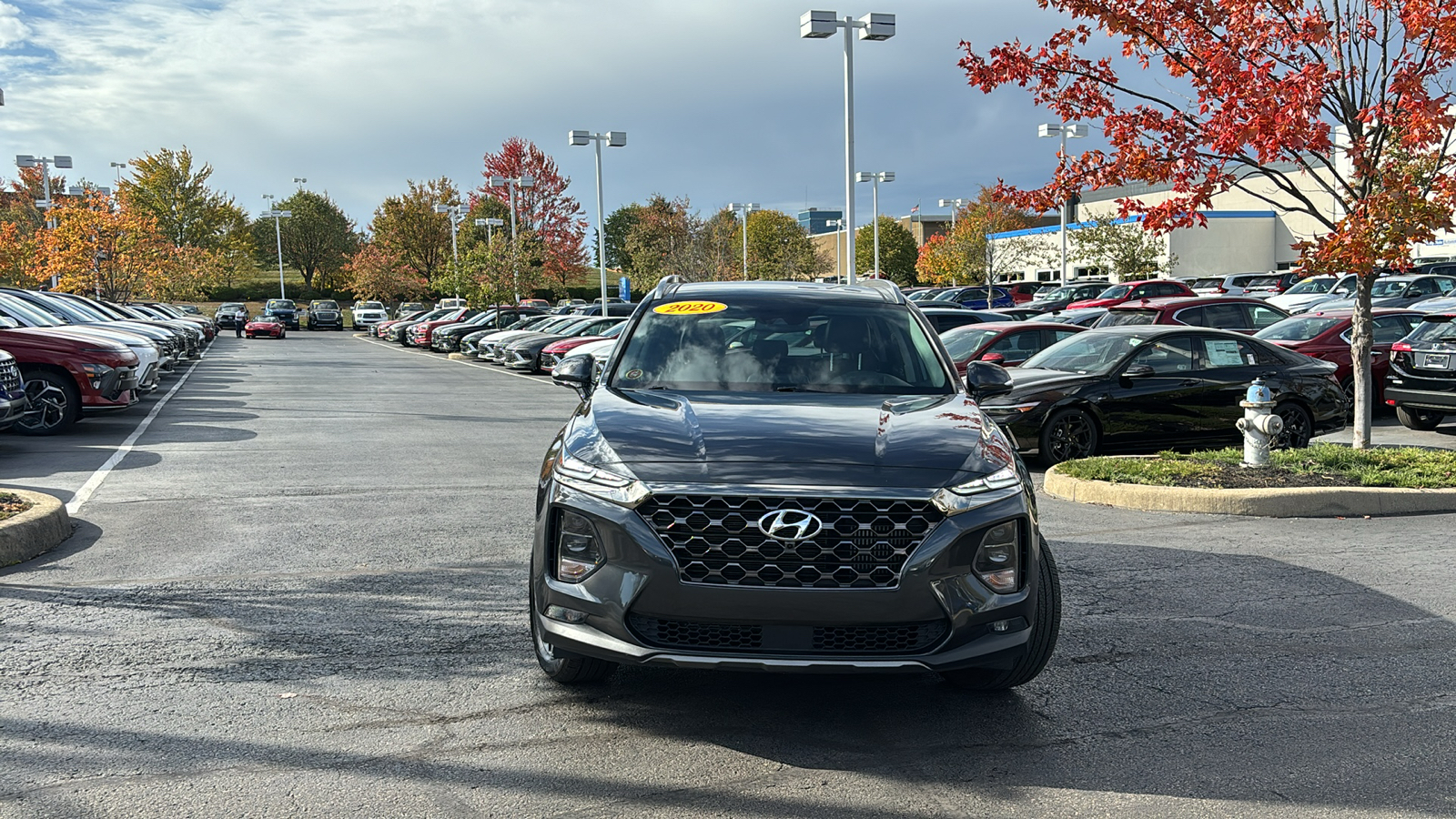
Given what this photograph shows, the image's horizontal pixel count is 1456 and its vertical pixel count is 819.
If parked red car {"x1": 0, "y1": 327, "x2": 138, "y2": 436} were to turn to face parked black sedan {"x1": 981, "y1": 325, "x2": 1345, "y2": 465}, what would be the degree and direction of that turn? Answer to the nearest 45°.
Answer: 0° — it already faces it

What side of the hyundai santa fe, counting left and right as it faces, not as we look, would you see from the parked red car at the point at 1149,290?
back

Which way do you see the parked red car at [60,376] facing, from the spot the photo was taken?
facing the viewer and to the right of the viewer

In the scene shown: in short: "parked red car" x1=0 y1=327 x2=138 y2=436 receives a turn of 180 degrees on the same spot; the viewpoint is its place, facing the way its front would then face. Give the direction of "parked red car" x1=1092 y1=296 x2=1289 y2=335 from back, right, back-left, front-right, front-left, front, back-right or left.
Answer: back-right

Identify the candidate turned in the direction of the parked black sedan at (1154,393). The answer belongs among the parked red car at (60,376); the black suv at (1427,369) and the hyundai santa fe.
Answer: the parked red car

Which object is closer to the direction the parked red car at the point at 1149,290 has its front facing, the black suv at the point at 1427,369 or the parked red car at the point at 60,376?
the parked red car

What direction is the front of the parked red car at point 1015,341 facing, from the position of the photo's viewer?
facing the viewer and to the left of the viewer

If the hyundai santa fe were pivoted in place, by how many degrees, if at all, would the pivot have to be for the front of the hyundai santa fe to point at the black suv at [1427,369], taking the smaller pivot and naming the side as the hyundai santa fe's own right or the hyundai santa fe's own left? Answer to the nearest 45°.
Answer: approximately 135° to the hyundai santa fe's own left

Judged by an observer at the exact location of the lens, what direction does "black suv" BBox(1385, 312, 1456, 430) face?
facing away from the viewer and to the right of the viewer

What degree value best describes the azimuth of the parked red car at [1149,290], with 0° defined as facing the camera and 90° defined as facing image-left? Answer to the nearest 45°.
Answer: approximately 45°

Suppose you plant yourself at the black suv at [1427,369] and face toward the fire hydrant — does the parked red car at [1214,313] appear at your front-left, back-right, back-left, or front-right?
back-right

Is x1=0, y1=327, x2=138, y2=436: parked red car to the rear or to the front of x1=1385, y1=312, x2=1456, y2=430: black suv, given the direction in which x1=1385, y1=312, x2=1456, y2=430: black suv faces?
to the rear

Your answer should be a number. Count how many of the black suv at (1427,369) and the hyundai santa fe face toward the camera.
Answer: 1

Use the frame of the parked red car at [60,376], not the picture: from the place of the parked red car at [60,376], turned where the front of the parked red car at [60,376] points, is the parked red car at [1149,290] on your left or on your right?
on your left

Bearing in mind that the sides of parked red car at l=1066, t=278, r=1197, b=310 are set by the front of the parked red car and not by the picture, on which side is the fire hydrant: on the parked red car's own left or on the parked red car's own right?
on the parked red car's own left

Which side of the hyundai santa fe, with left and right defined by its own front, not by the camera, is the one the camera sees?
front
